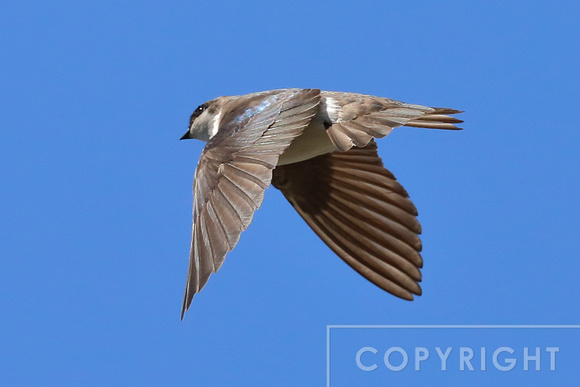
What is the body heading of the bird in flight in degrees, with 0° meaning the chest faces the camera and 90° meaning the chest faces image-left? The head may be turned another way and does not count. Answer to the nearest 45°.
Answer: approximately 90°
